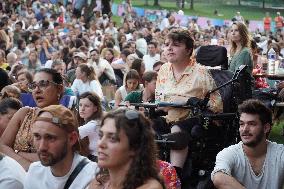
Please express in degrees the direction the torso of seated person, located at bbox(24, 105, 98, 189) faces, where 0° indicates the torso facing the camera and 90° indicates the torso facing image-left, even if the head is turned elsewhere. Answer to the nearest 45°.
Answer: approximately 45°

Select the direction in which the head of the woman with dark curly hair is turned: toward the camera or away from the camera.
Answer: toward the camera

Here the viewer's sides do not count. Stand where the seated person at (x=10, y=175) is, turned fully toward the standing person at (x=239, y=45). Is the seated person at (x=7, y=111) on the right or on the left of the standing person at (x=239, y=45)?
left

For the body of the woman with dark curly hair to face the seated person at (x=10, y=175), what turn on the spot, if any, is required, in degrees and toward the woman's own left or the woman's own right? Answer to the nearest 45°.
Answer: approximately 90° to the woman's own right

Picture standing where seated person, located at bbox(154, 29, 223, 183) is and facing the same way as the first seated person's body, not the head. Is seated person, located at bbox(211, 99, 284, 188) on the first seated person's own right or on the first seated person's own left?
on the first seated person's own left

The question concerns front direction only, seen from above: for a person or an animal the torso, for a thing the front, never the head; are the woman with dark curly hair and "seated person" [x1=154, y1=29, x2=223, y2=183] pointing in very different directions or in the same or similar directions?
same or similar directions

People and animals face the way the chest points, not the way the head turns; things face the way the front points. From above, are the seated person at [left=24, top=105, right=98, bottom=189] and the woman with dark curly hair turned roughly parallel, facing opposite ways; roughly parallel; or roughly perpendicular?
roughly parallel

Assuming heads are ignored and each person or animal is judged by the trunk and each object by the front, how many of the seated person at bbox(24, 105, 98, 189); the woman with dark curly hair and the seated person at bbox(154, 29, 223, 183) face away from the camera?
0

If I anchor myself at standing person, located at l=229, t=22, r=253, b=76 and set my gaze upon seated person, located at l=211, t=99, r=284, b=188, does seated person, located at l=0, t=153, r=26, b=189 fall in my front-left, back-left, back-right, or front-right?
front-right

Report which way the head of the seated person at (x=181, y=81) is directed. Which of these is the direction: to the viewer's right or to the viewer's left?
to the viewer's left

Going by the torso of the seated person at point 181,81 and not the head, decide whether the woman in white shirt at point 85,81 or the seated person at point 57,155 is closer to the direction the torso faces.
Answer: the seated person

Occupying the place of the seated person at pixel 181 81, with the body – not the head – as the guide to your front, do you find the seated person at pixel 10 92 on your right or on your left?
on your right
